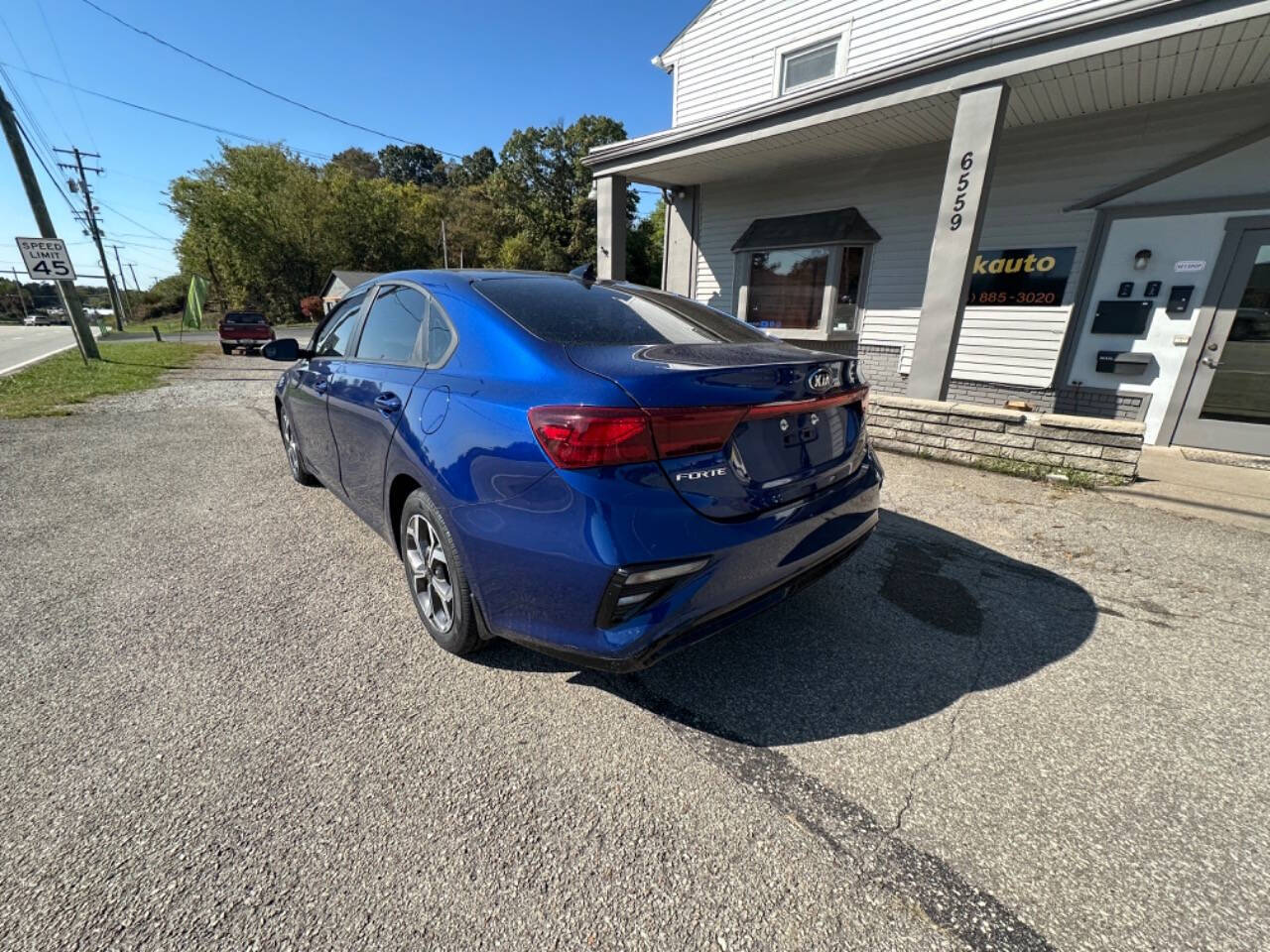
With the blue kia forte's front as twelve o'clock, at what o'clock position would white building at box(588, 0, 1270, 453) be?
The white building is roughly at 3 o'clock from the blue kia forte.

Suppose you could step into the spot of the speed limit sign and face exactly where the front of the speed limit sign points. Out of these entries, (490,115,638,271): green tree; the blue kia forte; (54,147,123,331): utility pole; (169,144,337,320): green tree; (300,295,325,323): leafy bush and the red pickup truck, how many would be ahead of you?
1

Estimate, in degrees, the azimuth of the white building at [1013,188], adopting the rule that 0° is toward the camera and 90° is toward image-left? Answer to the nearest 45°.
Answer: approximately 45°

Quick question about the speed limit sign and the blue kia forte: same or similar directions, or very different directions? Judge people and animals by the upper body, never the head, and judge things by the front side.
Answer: very different directions

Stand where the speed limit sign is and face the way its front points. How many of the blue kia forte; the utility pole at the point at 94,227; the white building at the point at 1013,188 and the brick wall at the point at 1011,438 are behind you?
1

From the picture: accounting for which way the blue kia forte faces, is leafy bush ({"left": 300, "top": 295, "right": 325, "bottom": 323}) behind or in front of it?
in front

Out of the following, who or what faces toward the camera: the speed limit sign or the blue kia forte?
the speed limit sign

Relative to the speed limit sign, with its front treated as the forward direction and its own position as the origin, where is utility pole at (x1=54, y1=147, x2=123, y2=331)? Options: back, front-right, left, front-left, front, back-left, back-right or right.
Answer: back

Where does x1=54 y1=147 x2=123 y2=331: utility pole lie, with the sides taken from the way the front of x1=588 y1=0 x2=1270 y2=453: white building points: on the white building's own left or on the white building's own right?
on the white building's own right

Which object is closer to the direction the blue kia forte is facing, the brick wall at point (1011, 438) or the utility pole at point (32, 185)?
the utility pole

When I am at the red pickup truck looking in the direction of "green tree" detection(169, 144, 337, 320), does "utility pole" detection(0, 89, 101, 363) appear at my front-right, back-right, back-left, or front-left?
back-left

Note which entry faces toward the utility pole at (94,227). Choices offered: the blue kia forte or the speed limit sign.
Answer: the blue kia forte

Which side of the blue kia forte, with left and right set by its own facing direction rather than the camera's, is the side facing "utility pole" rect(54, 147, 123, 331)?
front

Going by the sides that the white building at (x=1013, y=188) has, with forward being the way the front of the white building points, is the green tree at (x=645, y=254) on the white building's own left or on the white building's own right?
on the white building's own right

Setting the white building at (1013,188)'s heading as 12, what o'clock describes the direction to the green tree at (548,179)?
The green tree is roughly at 3 o'clock from the white building.

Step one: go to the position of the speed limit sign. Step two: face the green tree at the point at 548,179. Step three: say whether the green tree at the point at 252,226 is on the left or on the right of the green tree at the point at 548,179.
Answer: left

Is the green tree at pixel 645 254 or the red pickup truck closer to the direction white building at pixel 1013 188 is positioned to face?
the red pickup truck

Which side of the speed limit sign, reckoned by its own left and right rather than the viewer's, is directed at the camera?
front

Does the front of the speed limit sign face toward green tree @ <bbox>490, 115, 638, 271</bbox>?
no
